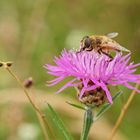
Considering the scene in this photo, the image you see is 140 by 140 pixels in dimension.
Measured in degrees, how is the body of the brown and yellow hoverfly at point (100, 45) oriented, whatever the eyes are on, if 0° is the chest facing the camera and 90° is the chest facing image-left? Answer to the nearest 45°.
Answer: approximately 90°
